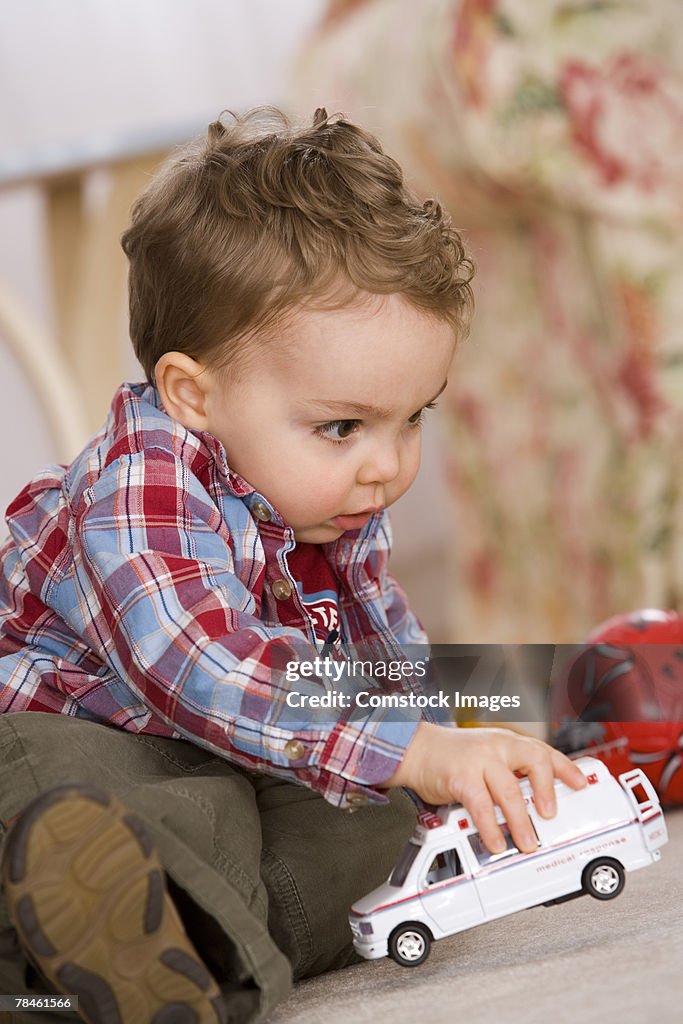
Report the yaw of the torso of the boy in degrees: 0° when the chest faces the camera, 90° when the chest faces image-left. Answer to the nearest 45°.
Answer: approximately 315°

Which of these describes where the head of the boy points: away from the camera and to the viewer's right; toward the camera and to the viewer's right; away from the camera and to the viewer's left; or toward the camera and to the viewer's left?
toward the camera and to the viewer's right
